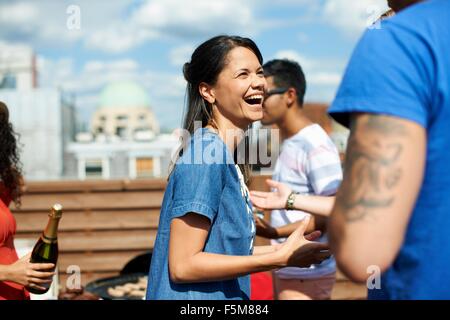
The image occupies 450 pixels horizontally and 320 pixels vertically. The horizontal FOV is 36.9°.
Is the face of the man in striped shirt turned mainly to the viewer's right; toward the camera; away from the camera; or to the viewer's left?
to the viewer's left

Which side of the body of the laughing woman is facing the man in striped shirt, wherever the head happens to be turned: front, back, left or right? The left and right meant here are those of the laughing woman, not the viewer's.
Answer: left

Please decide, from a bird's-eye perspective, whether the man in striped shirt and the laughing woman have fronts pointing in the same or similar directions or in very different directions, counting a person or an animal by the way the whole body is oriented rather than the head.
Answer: very different directions

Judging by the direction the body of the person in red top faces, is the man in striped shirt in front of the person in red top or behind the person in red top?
in front

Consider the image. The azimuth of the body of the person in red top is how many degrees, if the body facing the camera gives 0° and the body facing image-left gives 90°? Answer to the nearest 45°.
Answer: approximately 270°

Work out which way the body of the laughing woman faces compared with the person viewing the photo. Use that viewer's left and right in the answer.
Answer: facing to the right of the viewer

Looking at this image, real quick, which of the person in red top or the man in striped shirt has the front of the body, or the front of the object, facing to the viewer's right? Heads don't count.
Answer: the person in red top

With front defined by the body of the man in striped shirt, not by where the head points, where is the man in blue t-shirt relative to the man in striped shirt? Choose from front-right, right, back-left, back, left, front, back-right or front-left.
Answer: left

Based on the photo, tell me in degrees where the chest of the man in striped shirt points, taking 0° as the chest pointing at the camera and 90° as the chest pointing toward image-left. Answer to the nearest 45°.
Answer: approximately 90°

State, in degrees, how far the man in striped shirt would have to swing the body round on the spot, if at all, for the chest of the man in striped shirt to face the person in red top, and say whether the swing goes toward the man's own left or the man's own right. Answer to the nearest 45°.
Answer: approximately 45° to the man's own left
